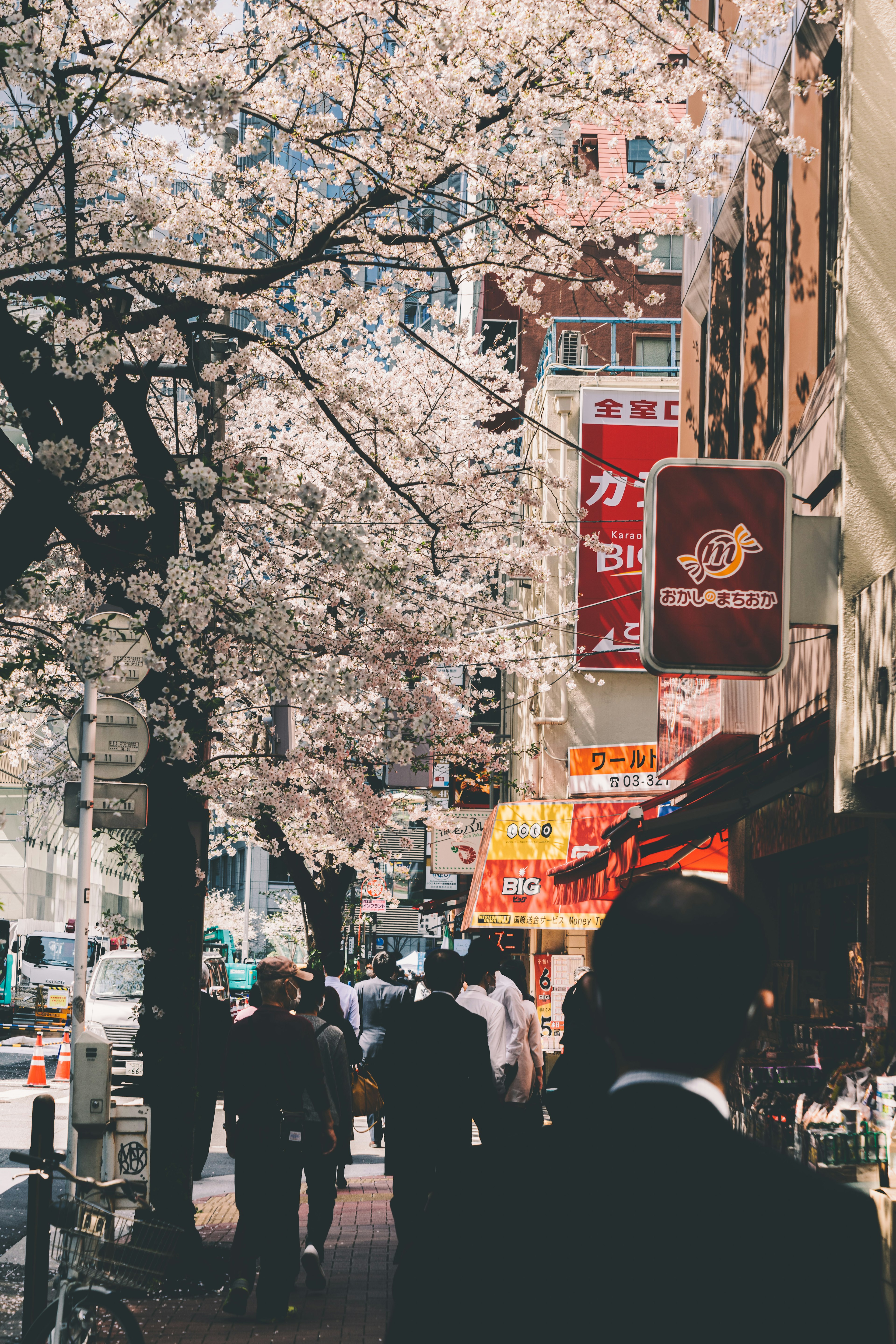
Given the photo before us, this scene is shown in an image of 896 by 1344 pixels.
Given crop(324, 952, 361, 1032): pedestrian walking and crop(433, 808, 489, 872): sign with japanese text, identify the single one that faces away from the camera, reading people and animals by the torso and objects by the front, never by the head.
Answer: the pedestrian walking

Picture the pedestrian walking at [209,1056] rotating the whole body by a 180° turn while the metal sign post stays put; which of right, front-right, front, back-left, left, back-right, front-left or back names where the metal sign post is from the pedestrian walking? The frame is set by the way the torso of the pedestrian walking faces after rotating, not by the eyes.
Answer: front

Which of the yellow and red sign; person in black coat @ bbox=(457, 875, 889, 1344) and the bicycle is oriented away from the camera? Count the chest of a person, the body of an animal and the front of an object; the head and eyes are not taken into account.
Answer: the person in black coat

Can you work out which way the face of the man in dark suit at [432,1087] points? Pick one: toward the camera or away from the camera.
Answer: away from the camera

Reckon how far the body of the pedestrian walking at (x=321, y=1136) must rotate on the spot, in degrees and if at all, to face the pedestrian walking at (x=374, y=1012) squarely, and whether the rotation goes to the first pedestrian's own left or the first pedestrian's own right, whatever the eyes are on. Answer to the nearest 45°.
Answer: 0° — they already face them

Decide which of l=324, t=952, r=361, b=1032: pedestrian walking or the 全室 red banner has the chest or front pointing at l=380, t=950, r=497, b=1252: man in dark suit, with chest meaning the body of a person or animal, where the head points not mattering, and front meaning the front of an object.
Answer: the 全室 red banner

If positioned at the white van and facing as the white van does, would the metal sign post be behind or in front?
in front

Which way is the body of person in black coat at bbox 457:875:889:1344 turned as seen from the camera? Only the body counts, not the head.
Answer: away from the camera

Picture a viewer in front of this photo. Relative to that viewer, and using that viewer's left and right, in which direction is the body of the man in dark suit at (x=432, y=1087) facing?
facing away from the viewer

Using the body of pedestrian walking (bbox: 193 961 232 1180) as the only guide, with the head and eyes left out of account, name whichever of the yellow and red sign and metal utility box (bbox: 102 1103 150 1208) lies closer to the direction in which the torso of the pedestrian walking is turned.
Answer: the yellow and red sign

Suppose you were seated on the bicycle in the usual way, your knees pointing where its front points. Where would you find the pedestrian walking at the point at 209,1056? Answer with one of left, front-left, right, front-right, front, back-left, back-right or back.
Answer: back-left
